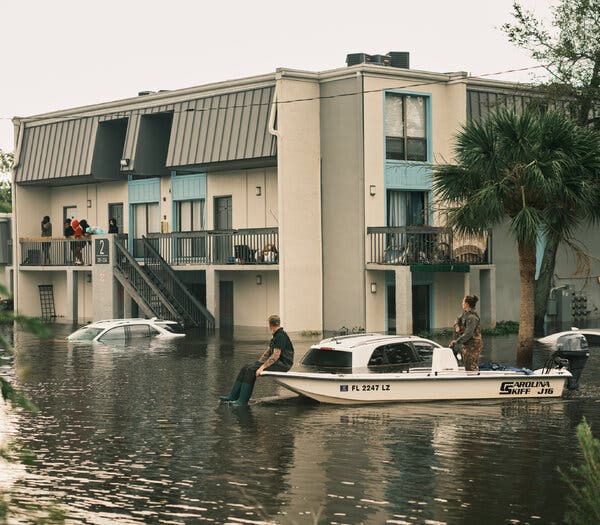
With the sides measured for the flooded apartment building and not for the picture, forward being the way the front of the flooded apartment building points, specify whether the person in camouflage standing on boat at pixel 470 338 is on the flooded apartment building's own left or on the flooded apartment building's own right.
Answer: on the flooded apartment building's own left

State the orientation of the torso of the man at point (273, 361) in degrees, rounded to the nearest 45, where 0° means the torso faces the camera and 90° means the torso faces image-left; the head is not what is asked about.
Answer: approximately 90°

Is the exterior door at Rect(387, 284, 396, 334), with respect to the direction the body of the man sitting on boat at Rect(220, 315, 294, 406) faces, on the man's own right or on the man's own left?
on the man's own right

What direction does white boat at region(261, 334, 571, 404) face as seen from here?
to the viewer's left

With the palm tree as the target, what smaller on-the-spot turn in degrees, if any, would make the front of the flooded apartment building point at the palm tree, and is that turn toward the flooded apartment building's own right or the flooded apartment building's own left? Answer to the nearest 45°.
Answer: approximately 45° to the flooded apartment building's own left

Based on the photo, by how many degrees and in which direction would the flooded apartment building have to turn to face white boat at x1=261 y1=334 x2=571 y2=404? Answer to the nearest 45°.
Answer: approximately 45° to its left

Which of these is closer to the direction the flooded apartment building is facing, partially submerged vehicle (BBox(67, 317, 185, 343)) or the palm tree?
the partially submerged vehicle

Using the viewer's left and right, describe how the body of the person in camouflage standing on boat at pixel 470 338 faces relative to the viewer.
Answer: facing to the left of the viewer

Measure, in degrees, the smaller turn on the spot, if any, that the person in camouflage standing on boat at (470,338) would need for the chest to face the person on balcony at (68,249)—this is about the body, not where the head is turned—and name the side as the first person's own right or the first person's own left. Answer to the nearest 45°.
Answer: approximately 45° to the first person's own right
